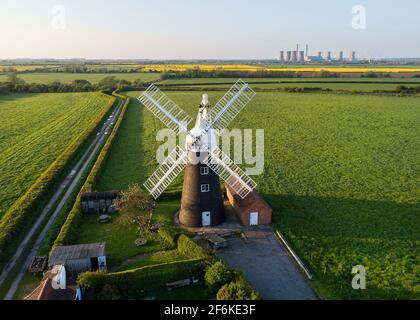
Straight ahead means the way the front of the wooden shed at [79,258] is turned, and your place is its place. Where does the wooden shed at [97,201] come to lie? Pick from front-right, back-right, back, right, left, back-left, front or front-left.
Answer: back

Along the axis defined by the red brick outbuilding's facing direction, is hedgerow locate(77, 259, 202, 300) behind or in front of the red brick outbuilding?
in front

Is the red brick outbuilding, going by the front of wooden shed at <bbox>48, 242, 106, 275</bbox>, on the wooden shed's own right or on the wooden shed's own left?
on the wooden shed's own left

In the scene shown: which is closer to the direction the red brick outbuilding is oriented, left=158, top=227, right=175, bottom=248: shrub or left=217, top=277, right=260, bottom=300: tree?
the tree

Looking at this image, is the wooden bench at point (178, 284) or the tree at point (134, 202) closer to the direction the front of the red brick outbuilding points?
the wooden bench

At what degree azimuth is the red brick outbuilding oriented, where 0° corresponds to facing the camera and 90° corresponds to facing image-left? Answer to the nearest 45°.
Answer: approximately 0°

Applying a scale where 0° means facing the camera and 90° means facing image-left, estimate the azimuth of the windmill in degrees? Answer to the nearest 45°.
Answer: approximately 0°

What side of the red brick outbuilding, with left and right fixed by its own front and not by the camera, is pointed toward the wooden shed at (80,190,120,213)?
right

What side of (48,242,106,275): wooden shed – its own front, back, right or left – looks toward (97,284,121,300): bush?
front

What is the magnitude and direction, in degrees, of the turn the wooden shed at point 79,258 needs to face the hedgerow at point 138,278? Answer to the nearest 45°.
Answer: approximately 45° to its left

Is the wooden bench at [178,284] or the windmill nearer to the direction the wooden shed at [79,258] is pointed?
the wooden bench
